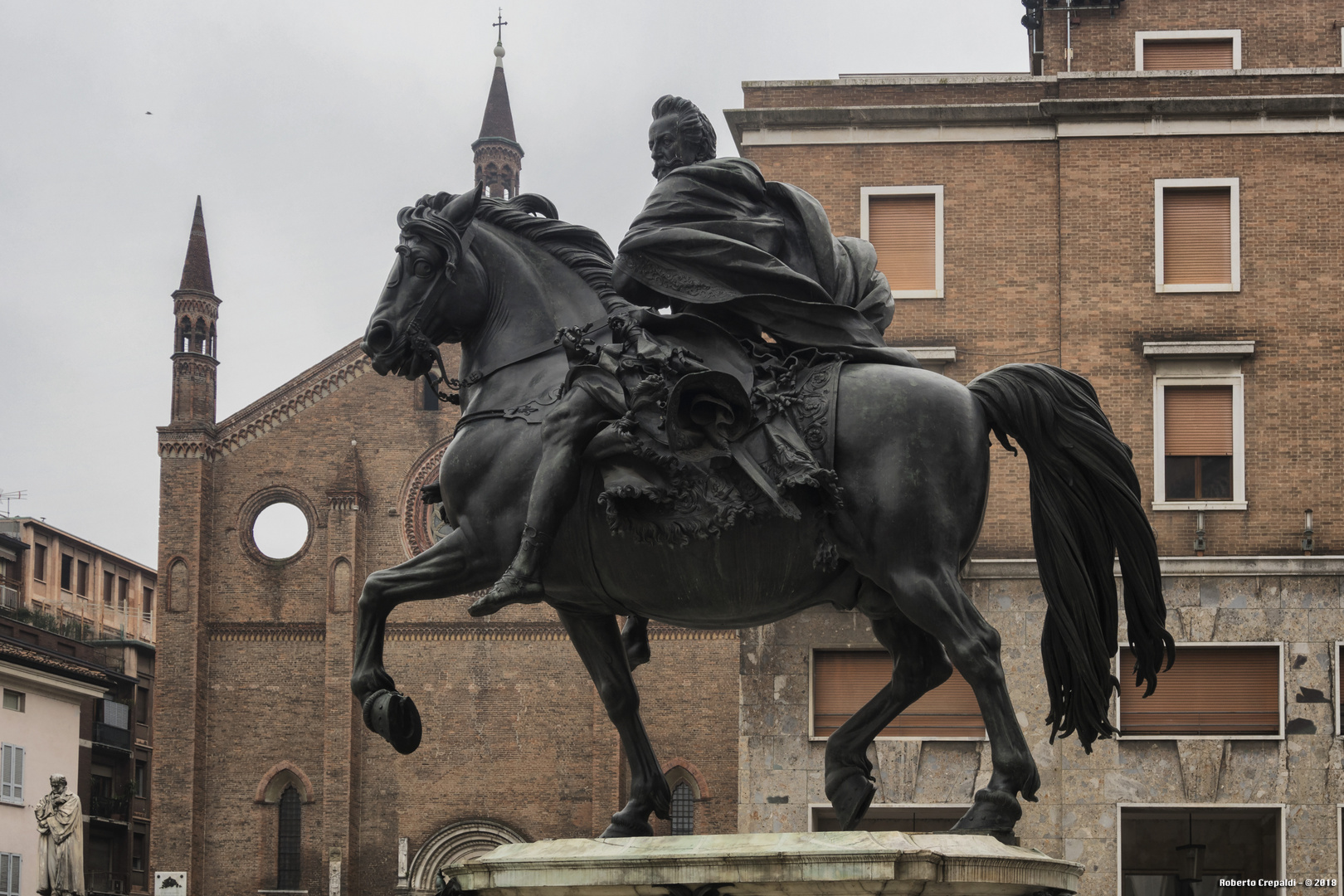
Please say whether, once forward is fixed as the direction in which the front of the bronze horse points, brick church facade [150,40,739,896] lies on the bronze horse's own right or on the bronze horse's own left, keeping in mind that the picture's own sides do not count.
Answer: on the bronze horse's own right

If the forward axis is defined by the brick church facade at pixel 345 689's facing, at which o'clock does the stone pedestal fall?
The stone pedestal is roughly at 12 o'clock from the brick church facade.

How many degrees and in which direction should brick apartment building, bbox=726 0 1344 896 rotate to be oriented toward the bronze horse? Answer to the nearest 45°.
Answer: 0° — it already faces it

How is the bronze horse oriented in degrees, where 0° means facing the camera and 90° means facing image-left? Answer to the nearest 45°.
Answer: approximately 90°

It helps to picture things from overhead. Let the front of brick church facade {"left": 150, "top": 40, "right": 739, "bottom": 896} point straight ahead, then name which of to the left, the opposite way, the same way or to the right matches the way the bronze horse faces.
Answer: to the right

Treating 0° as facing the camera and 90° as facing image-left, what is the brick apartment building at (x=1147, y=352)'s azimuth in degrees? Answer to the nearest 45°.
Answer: approximately 0°
